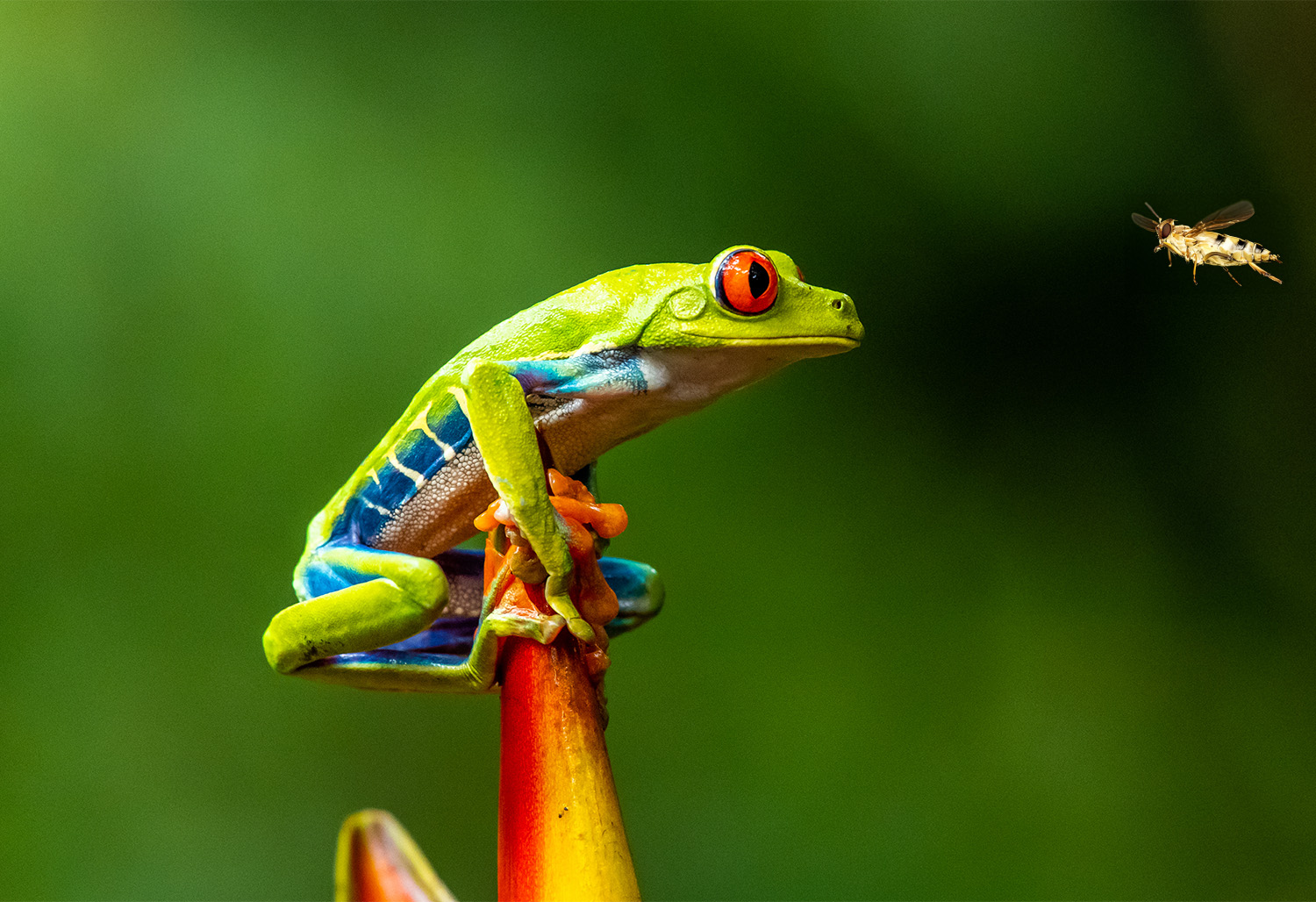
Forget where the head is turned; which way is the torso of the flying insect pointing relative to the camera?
to the viewer's left

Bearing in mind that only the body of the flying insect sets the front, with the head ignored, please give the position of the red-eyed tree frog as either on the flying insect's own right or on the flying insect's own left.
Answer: on the flying insect's own left

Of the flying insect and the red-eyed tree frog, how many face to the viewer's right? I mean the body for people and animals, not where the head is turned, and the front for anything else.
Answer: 1

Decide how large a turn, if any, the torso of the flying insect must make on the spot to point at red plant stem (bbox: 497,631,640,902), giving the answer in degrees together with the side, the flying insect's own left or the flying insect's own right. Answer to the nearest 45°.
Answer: approximately 45° to the flying insect's own left

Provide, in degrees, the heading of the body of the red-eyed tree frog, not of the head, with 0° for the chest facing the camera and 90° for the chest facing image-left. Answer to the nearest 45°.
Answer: approximately 270°

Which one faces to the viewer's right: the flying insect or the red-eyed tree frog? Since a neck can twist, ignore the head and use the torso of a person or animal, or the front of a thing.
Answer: the red-eyed tree frog
